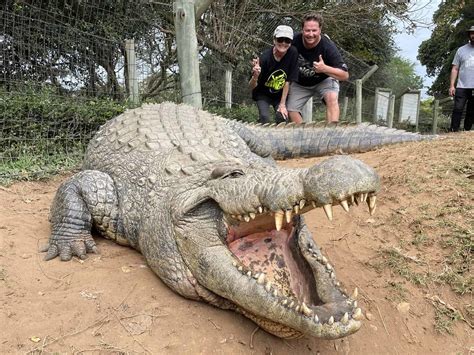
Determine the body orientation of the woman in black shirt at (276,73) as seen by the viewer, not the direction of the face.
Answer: toward the camera

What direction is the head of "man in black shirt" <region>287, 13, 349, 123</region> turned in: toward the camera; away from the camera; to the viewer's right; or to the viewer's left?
toward the camera

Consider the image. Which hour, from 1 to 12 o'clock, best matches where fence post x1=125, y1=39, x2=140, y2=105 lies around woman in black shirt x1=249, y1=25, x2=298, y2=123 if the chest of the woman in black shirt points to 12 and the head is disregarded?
The fence post is roughly at 3 o'clock from the woman in black shirt.

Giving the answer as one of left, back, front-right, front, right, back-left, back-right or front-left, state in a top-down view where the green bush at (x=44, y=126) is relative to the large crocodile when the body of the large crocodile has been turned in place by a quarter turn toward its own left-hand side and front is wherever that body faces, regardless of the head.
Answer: left

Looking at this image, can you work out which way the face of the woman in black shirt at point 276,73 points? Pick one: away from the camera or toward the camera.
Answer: toward the camera

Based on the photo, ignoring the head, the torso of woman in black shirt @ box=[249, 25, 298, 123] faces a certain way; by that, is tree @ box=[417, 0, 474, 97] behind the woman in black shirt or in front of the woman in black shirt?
behind

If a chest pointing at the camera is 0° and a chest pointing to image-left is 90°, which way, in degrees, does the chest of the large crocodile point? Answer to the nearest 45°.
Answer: approximately 315°

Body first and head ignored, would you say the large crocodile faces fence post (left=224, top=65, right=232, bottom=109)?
no

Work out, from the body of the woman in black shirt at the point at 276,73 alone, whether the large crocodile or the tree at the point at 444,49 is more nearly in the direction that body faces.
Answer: the large crocodile

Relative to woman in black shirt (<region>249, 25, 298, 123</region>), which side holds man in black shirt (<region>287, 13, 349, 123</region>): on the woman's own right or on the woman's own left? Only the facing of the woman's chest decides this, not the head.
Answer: on the woman's own left

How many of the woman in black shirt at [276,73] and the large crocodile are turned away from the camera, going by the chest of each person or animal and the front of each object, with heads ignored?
0

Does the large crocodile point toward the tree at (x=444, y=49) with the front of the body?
no

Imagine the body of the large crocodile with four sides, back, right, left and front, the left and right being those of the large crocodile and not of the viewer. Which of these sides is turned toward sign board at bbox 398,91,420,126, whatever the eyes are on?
left

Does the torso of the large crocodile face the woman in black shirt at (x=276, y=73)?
no

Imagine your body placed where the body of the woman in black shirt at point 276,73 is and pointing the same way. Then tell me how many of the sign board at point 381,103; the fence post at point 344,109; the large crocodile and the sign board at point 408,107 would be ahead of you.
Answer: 1
